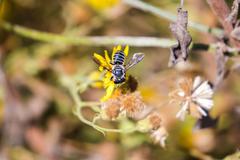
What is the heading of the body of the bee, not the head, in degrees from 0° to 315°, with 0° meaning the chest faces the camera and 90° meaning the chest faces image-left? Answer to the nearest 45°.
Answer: approximately 0°
